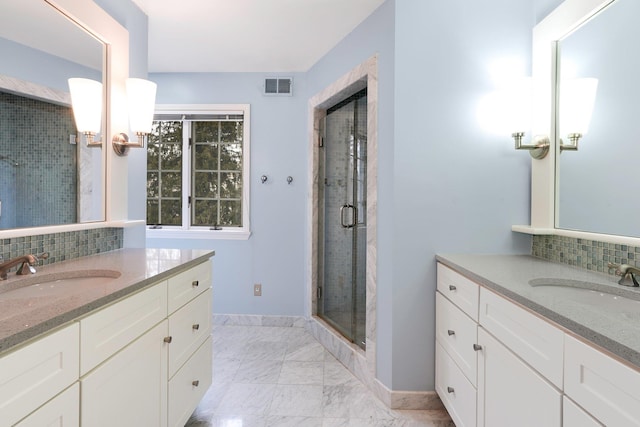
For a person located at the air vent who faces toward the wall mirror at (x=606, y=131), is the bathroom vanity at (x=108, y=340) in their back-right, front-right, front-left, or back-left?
front-right

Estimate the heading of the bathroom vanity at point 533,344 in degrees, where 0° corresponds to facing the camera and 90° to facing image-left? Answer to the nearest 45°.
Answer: approximately 45°

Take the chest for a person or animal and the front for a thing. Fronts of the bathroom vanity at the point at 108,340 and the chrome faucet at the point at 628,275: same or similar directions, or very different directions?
very different directions

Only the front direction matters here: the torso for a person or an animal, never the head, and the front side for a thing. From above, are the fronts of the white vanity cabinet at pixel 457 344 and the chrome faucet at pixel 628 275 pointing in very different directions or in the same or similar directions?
same or similar directions

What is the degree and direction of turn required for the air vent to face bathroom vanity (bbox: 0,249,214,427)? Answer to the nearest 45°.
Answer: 0° — it already faces it

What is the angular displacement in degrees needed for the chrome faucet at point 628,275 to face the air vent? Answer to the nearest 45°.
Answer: approximately 45° to its right

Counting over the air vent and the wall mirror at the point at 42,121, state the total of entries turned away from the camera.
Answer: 0

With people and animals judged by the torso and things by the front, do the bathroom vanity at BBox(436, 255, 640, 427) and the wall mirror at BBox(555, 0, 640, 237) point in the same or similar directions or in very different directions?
same or similar directions

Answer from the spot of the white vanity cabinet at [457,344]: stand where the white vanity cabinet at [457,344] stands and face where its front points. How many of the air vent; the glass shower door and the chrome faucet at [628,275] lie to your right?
2

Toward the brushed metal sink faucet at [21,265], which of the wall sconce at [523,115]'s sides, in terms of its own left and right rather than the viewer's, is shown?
front

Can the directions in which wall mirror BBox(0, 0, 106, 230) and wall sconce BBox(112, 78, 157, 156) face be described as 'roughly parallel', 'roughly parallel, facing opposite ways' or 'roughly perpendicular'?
roughly parallel

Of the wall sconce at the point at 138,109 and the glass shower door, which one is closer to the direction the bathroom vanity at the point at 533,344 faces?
the wall sconce

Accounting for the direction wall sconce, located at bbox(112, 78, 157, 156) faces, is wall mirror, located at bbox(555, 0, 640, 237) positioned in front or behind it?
in front

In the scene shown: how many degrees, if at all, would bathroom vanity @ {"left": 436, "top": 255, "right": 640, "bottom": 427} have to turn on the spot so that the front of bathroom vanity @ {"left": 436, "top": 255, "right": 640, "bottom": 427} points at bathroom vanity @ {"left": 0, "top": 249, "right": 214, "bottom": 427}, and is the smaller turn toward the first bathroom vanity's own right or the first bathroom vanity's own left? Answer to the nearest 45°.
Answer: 0° — it already faces it

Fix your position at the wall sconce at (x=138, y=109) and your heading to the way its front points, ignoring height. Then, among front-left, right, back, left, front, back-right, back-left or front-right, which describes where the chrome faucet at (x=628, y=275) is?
front

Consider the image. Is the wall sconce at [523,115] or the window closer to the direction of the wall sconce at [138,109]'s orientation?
the wall sconce

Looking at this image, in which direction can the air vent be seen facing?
toward the camera

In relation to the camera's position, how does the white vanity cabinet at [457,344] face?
facing the viewer and to the left of the viewer

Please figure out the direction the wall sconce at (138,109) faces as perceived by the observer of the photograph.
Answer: facing the viewer and to the right of the viewer
